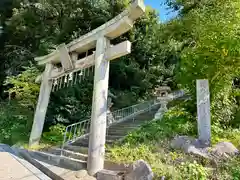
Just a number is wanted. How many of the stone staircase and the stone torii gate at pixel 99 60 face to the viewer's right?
0

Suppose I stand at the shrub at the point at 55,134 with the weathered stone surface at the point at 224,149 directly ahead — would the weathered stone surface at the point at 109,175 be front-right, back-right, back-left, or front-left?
front-right

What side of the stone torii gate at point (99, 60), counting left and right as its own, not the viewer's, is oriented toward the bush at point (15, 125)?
right

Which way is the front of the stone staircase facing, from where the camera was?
facing the viewer and to the left of the viewer

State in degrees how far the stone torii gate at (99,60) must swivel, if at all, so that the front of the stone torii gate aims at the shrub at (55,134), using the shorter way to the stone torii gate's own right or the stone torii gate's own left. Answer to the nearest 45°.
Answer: approximately 90° to the stone torii gate's own right

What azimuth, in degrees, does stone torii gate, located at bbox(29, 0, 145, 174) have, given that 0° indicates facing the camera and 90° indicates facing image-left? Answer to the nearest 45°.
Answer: approximately 45°

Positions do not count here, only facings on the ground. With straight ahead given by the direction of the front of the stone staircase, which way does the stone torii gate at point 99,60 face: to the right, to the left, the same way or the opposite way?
the same way

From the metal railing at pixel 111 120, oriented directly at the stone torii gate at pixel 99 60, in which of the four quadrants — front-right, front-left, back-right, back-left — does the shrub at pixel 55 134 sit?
front-right
